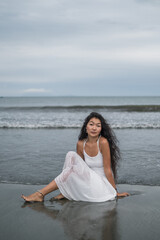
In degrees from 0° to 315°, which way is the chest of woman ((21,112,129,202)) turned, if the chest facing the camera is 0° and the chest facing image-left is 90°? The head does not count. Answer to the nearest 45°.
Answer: approximately 45°
